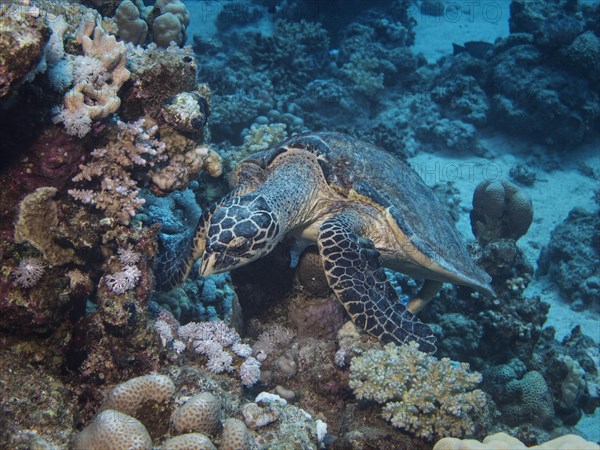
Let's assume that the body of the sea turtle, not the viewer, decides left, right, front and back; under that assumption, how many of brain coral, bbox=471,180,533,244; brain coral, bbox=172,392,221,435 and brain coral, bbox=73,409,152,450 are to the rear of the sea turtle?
1

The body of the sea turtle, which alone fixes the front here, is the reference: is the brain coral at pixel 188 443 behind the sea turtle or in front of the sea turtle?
in front

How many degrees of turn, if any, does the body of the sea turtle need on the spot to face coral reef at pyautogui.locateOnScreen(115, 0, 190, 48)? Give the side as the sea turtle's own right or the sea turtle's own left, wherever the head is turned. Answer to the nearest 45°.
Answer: approximately 90° to the sea turtle's own right
